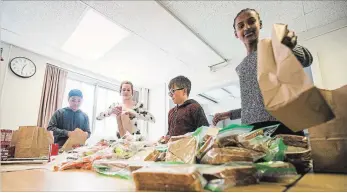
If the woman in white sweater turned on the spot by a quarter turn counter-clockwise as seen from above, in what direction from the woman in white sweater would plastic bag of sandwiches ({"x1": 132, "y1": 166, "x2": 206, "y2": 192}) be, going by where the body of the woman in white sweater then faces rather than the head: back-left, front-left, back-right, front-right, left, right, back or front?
right

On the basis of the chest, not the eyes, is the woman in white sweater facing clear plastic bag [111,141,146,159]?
yes

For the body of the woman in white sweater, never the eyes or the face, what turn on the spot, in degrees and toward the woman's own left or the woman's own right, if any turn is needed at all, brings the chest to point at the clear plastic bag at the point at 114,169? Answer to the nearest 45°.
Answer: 0° — they already face it

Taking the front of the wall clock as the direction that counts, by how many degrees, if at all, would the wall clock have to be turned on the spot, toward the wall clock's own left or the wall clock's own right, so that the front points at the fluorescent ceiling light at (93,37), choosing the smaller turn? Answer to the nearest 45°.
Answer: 0° — it already faces it

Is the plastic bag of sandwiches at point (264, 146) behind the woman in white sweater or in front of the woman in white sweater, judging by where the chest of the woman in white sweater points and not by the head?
in front

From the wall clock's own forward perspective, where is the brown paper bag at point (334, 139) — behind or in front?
in front

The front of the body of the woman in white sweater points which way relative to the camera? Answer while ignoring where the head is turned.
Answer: toward the camera

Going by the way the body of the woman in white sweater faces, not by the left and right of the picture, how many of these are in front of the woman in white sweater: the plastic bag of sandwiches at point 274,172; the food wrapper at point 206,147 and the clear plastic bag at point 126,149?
3

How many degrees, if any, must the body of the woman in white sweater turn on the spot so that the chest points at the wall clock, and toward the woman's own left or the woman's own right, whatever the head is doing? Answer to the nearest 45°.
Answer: approximately 135° to the woman's own right

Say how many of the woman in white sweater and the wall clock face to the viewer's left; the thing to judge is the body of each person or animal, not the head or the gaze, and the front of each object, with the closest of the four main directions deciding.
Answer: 0

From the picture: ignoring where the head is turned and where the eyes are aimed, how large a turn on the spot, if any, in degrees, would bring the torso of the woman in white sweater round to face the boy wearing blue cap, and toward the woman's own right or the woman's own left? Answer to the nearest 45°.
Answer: approximately 135° to the woman's own right

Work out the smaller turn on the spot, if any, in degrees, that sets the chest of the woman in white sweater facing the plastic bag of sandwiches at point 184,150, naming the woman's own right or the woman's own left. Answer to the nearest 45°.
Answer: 0° — they already face it

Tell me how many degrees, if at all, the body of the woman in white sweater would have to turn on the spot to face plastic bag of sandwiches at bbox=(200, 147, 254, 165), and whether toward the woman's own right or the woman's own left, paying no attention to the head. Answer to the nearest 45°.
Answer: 0° — they already face it
